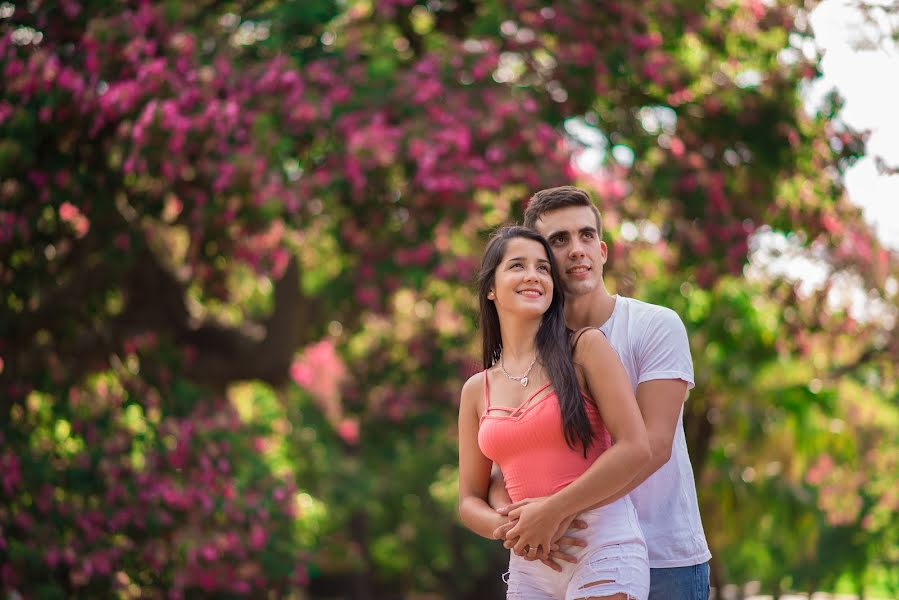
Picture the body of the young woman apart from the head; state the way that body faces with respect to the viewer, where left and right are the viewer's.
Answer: facing the viewer and to the left of the viewer

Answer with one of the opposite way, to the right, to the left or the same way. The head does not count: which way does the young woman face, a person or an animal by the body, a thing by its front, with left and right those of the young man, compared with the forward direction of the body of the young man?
the same way
